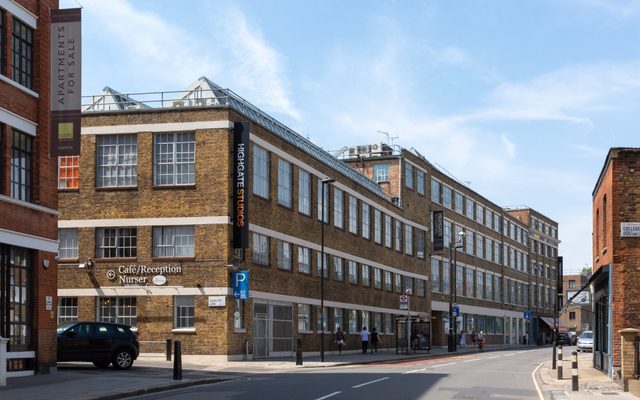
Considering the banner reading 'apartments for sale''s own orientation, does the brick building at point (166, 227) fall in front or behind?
behind

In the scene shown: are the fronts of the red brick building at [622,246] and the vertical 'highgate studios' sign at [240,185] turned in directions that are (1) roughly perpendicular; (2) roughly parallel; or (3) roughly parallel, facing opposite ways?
roughly perpendicular

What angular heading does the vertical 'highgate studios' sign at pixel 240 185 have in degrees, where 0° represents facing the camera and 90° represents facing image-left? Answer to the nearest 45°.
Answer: approximately 0°

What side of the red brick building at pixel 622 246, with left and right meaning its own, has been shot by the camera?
left

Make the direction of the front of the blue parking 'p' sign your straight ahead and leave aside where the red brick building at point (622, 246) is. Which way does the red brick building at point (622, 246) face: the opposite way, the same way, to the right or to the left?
to the right

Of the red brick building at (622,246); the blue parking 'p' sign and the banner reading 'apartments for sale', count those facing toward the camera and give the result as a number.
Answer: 2
